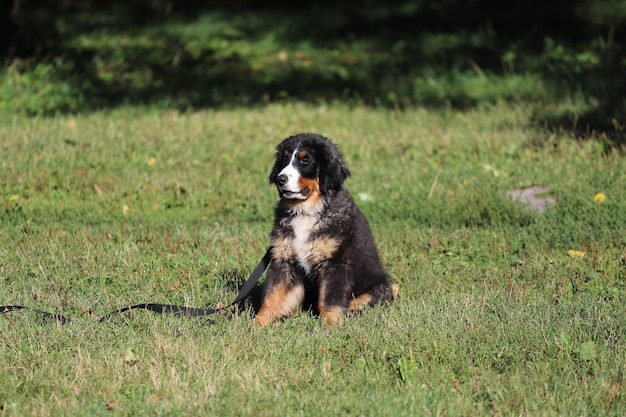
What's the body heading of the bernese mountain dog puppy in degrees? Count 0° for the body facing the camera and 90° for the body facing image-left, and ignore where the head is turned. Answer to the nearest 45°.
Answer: approximately 45°

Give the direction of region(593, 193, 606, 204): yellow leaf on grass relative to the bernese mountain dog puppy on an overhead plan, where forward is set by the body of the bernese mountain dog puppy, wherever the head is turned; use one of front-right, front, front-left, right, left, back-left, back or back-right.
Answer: back

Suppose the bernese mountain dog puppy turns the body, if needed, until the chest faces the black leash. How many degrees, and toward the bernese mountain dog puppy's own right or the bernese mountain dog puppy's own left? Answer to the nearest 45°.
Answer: approximately 45° to the bernese mountain dog puppy's own right

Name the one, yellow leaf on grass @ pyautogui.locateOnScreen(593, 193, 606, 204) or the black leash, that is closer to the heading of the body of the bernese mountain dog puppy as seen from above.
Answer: the black leash
